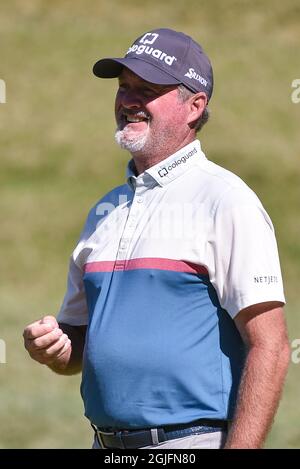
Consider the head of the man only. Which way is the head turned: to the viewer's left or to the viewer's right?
to the viewer's left

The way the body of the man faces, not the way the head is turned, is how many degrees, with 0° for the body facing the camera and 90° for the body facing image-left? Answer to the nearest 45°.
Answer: approximately 45°
